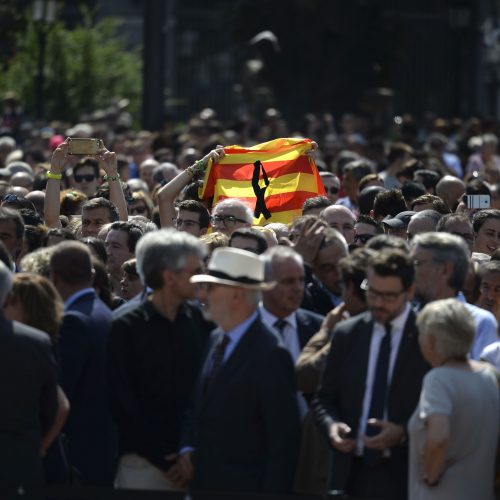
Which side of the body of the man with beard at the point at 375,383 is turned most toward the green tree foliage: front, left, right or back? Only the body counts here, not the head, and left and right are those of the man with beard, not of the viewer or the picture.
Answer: back

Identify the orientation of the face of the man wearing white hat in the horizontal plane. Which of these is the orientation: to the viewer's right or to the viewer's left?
to the viewer's left

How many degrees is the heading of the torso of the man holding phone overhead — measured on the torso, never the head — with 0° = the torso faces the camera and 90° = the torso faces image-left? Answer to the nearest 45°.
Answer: approximately 0°

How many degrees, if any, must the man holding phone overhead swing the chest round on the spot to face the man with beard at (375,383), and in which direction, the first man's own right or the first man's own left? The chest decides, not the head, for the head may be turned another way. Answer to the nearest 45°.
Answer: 0° — they already face them

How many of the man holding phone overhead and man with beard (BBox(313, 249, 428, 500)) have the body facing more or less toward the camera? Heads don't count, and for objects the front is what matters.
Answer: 2

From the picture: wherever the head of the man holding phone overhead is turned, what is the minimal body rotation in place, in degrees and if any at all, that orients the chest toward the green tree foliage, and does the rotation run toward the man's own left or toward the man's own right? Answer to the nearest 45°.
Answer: approximately 180°
